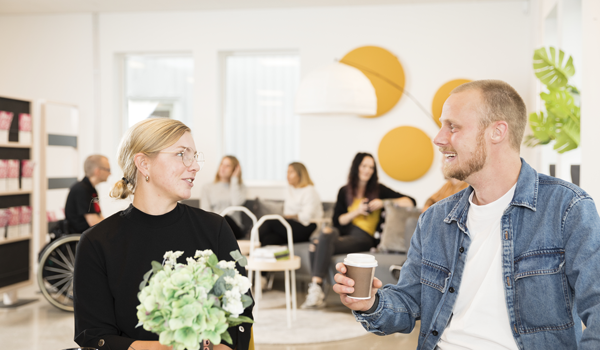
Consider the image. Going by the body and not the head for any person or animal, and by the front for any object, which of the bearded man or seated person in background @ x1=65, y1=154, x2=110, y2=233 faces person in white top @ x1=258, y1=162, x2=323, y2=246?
the seated person in background

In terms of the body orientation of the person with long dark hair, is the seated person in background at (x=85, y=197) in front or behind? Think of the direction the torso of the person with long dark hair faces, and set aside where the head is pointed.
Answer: in front

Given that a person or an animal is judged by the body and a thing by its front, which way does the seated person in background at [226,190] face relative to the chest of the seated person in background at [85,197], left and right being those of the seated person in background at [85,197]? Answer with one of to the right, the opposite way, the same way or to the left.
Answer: to the right

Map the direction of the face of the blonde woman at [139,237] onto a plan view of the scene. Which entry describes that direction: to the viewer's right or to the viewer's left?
to the viewer's right

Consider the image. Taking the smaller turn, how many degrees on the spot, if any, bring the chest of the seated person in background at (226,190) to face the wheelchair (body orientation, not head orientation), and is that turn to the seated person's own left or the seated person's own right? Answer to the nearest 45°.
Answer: approximately 45° to the seated person's own right

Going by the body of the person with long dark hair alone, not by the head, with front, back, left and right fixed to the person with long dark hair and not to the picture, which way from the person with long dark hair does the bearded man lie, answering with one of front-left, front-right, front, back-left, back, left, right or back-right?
front-left

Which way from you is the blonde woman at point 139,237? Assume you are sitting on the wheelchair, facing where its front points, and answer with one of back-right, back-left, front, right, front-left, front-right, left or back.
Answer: right

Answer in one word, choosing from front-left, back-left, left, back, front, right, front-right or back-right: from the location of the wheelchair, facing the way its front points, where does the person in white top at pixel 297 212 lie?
front

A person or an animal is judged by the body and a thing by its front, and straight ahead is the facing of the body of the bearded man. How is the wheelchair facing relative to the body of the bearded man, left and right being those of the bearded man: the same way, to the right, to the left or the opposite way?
the opposite way

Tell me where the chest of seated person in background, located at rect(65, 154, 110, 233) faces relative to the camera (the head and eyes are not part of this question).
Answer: to the viewer's right

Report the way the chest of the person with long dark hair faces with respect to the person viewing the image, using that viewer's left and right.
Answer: facing the viewer and to the left of the viewer

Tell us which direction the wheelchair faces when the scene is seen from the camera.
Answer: facing to the right of the viewer

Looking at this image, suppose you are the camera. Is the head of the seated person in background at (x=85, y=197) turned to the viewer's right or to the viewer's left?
to the viewer's right

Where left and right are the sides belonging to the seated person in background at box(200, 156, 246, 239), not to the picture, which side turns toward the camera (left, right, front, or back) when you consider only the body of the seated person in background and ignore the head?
front

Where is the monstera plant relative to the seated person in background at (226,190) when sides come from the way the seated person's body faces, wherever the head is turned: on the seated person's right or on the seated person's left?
on the seated person's left
